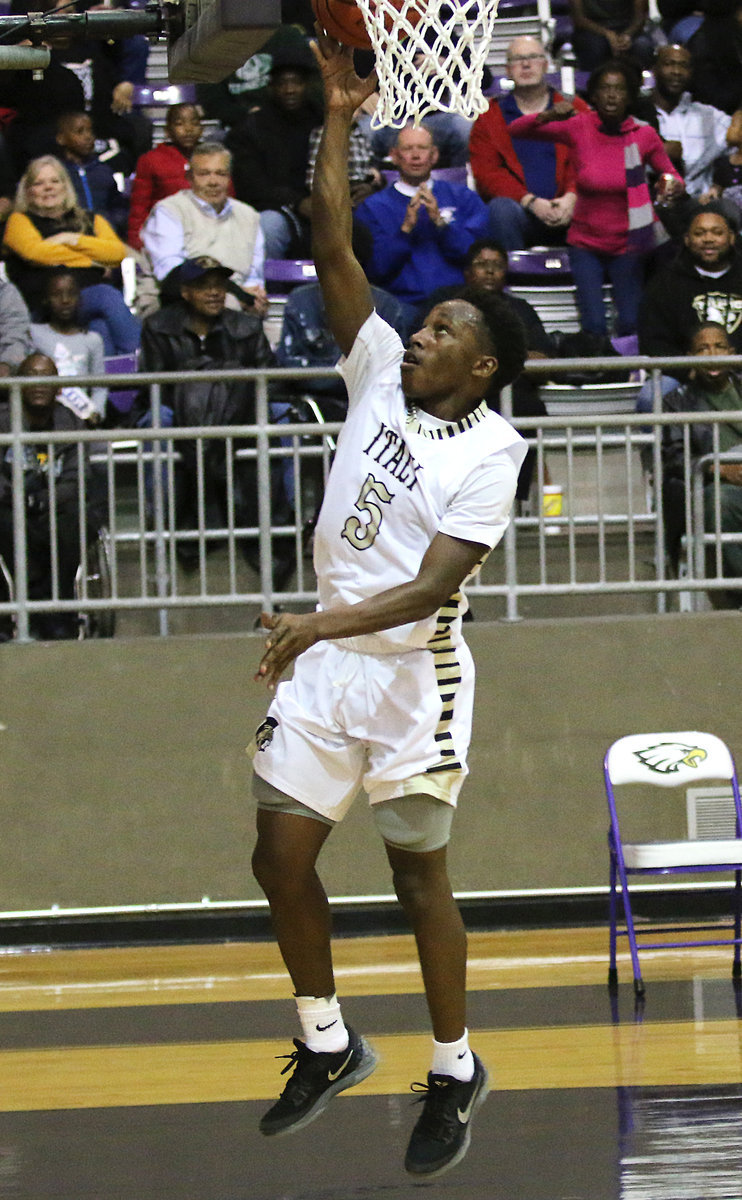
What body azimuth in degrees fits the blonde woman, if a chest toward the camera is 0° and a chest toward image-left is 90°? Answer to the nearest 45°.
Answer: approximately 0°

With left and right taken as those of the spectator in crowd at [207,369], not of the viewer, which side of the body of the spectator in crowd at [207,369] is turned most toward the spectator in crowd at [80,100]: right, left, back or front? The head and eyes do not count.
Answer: back

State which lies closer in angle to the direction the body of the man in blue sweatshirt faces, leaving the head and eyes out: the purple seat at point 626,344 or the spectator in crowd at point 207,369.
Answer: the spectator in crowd

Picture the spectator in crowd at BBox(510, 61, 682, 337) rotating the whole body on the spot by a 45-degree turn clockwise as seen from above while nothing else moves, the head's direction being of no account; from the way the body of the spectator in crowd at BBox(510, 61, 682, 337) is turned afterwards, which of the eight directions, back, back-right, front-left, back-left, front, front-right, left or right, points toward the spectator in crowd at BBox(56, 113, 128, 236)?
front-right

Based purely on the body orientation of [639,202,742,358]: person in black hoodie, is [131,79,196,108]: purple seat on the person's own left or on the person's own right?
on the person's own right

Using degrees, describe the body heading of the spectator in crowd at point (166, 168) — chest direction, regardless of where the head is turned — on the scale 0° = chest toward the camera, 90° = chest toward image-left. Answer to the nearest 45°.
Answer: approximately 315°

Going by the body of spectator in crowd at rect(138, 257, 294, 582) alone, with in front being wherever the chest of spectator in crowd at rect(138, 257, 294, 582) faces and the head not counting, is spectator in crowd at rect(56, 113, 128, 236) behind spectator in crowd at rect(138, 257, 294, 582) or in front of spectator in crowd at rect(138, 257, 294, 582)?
behind

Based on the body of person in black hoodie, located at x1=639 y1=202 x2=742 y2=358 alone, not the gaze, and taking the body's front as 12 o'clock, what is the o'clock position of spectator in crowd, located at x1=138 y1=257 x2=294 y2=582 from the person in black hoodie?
The spectator in crowd is roughly at 2 o'clock from the person in black hoodie.

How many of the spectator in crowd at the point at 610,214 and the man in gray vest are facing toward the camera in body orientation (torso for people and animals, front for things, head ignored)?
2
